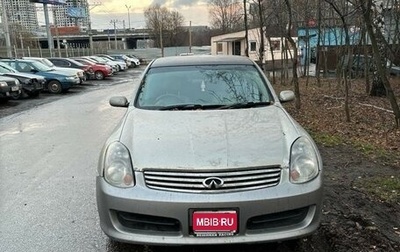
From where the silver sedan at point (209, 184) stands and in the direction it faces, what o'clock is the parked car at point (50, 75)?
The parked car is roughly at 5 o'clock from the silver sedan.

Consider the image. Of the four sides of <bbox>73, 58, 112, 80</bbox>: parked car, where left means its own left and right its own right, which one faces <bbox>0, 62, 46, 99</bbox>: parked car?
right

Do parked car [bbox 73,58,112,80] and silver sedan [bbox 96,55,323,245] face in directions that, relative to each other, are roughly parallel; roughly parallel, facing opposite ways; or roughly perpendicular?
roughly perpendicular

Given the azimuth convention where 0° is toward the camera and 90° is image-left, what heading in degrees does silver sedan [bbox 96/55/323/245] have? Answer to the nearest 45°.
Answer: approximately 0°

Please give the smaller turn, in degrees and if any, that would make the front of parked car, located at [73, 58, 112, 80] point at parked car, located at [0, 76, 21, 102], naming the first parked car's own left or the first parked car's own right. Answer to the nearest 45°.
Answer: approximately 90° to the first parked car's own right

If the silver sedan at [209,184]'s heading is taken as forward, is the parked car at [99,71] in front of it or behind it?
behind

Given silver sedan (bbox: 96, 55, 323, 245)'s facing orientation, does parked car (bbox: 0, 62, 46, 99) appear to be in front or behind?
behind

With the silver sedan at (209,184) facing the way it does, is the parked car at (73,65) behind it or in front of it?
behind

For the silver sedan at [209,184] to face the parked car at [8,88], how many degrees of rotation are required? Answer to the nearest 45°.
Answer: approximately 135° to its right

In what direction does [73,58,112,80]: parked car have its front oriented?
to the viewer's right
